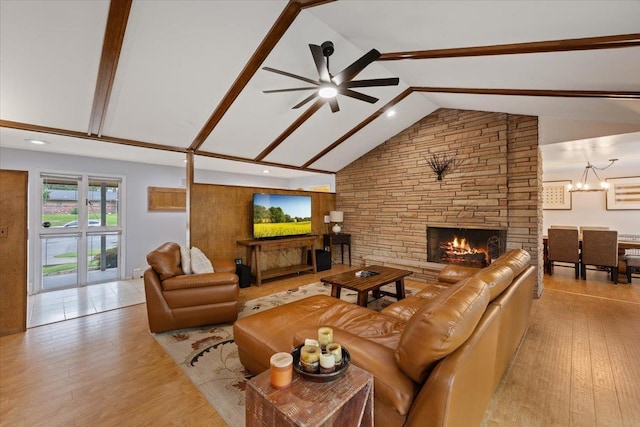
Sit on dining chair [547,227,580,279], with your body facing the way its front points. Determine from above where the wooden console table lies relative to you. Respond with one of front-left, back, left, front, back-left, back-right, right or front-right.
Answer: back-left

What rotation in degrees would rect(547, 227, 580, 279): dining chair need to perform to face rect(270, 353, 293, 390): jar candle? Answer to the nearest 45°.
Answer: approximately 180°

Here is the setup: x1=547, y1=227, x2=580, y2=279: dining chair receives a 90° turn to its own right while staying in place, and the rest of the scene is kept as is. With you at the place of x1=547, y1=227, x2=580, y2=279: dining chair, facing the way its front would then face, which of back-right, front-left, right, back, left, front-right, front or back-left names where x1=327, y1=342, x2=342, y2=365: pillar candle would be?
right

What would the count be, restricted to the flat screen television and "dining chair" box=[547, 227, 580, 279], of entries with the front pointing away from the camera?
1

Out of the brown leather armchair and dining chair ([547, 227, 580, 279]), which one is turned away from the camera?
the dining chair

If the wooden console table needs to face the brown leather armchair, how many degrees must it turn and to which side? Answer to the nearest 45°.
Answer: approximately 90° to its right

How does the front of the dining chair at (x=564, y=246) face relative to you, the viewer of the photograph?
facing away from the viewer

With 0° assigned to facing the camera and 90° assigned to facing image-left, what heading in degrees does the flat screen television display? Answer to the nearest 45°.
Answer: approximately 315°

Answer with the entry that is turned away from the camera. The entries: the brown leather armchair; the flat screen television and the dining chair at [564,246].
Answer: the dining chair

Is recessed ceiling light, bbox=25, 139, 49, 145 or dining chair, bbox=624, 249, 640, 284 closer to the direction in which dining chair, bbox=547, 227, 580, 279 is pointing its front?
the dining chair

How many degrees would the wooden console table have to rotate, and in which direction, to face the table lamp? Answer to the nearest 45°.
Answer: approximately 90° to its left

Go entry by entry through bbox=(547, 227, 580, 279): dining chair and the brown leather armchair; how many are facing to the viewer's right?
1

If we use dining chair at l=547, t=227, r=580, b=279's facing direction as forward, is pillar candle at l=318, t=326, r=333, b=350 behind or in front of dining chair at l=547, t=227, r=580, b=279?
behind

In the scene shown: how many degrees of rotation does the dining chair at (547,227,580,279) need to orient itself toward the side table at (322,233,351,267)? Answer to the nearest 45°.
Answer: approximately 135° to its left
